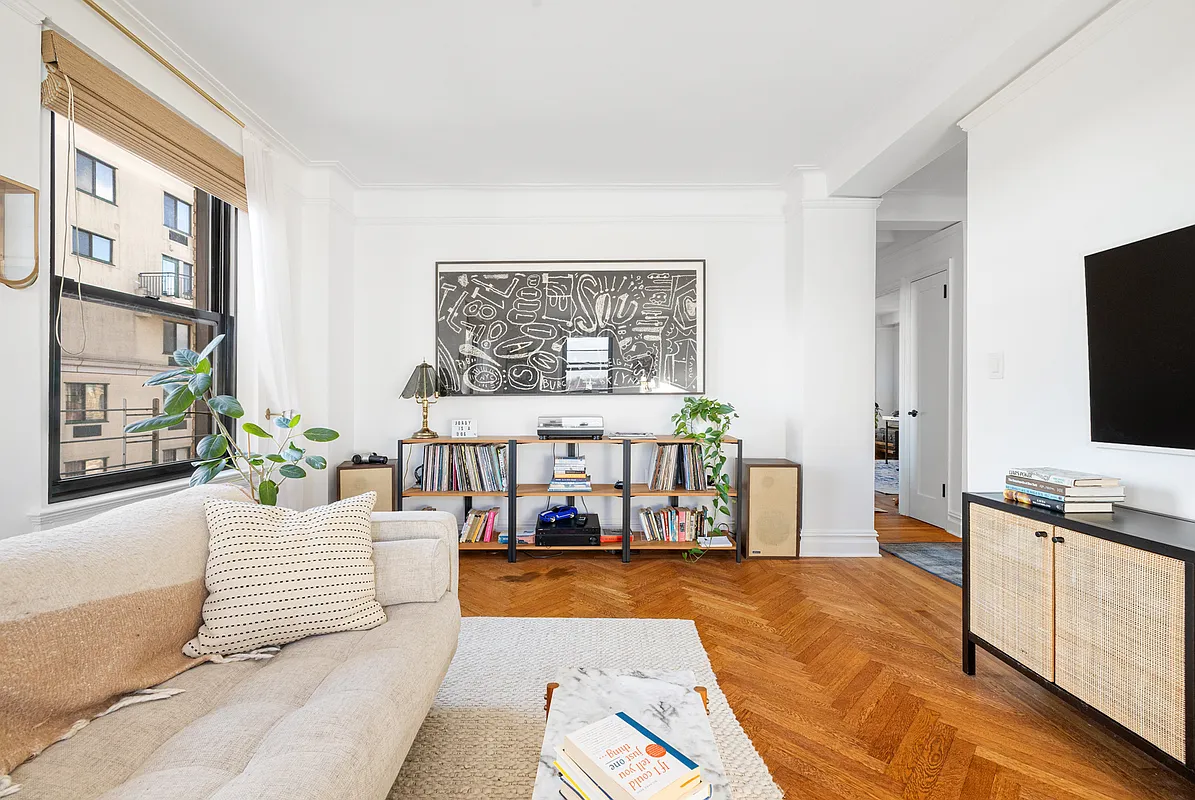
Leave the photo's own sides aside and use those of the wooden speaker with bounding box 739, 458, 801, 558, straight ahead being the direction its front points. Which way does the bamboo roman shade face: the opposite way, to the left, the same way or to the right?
to the left

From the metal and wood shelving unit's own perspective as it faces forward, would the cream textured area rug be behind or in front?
in front

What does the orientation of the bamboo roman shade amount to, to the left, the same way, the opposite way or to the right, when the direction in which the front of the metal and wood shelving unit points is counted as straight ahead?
to the left

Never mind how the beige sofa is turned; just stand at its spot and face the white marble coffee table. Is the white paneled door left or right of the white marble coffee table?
left

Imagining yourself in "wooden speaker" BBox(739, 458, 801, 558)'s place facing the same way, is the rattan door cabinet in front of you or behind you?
in front

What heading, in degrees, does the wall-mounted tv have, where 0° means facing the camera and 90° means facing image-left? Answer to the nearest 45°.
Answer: approximately 45°

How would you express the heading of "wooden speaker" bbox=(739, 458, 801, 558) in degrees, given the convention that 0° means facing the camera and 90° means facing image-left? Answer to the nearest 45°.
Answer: approximately 0°

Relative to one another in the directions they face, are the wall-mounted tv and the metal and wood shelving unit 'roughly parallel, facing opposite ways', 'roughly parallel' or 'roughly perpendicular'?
roughly perpendicular

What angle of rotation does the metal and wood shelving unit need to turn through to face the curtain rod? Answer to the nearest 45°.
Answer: approximately 45° to its right

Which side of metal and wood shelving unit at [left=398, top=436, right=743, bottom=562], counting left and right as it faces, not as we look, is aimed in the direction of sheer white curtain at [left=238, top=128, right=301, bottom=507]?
right

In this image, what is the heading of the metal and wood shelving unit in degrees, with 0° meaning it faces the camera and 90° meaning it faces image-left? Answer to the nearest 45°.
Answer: approximately 0°

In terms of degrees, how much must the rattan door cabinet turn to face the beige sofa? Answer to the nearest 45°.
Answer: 0° — it already faces it

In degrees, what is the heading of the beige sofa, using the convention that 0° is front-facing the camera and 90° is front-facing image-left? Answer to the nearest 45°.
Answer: approximately 315°
